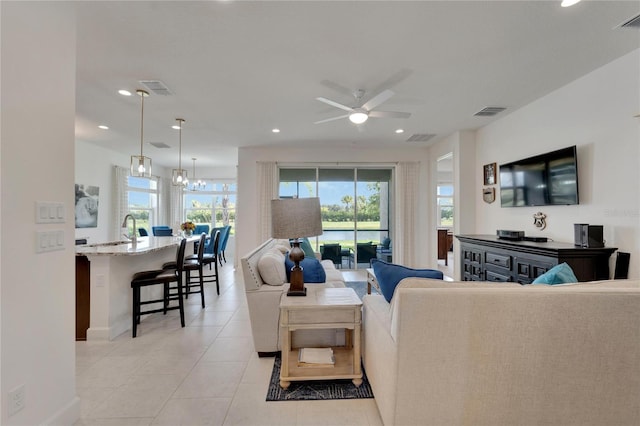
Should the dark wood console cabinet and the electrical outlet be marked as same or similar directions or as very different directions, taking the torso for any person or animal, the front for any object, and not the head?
very different directions

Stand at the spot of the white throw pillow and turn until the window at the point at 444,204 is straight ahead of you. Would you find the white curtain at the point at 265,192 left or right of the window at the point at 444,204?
left

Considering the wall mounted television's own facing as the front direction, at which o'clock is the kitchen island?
The kitchen island is roughly at 12 o'clock from the wall mounted television.

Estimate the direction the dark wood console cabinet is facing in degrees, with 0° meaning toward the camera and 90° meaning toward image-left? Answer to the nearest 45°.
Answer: approximately 45°

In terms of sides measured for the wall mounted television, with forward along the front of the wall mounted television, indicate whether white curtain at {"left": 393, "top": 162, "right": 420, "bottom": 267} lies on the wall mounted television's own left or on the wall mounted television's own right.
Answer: on the wall mounted television's own right

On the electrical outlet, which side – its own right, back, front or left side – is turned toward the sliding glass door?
left

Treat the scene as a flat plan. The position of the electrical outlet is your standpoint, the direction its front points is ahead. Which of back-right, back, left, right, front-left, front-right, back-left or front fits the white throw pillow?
front-left

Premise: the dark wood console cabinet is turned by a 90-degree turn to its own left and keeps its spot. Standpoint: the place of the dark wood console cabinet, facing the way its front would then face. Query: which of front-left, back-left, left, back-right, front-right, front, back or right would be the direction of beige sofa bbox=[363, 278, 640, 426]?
front-right

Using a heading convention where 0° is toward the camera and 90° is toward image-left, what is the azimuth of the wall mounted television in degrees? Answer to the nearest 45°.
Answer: approximately 45°

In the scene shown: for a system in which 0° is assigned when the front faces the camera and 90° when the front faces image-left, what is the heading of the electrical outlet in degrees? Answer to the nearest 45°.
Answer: approximately 315°

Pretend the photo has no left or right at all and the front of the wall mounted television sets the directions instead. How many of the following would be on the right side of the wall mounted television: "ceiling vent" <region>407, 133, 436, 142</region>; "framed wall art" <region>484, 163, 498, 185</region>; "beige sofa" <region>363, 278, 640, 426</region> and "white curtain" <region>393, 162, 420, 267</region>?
3

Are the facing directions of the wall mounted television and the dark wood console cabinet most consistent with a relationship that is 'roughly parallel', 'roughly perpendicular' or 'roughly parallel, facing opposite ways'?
roughly parallel

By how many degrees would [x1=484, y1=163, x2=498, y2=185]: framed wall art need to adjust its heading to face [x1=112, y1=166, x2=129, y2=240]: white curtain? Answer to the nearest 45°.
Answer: approximately 45° to its right

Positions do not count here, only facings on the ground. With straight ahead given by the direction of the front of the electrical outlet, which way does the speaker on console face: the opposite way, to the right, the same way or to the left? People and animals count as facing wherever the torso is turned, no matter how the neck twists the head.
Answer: the opposite way

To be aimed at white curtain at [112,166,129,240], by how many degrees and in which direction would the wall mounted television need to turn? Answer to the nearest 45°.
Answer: approximately 45° to its right

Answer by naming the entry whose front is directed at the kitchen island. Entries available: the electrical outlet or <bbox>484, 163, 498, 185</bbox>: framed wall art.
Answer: the framed wall art

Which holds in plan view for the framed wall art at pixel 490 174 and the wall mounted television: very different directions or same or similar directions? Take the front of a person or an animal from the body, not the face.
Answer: same or similar directions

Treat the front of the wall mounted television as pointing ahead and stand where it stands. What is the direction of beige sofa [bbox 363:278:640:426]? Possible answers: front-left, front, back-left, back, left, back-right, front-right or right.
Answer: front-left
